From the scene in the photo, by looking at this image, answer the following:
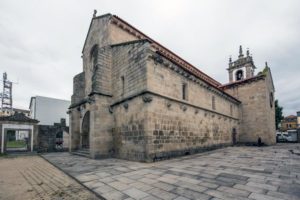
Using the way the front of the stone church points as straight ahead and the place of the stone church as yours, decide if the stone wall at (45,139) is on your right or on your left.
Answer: on your right

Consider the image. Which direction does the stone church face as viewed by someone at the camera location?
facing the viewer and to the left of the viewer
